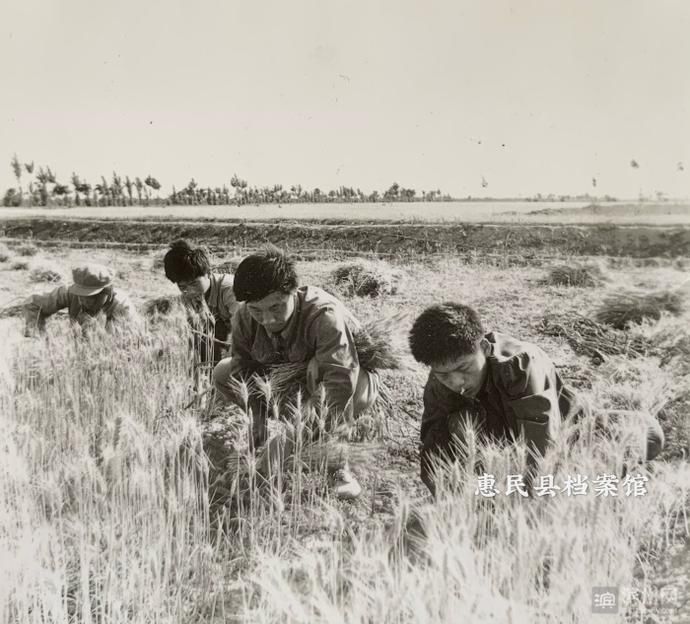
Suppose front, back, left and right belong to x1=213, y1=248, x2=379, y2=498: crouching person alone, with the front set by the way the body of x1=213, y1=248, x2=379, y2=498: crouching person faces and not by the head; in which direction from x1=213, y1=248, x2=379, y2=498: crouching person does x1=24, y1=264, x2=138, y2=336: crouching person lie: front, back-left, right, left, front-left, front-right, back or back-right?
right

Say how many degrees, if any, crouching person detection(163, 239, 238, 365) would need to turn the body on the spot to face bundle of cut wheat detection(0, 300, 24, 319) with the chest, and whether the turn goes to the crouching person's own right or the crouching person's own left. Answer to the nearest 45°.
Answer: approximately 45° to the crouching person's own right

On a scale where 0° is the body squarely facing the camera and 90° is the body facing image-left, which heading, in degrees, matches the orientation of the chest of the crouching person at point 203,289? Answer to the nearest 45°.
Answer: approximately 45°

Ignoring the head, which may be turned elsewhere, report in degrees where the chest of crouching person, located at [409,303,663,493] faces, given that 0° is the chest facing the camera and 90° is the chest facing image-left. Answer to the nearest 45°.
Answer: approximately 45°

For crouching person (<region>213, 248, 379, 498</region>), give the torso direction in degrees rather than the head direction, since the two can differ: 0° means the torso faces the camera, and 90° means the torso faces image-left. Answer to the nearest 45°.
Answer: approximately 45°

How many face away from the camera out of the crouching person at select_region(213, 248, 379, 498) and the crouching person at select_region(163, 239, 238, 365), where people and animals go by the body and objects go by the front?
0
